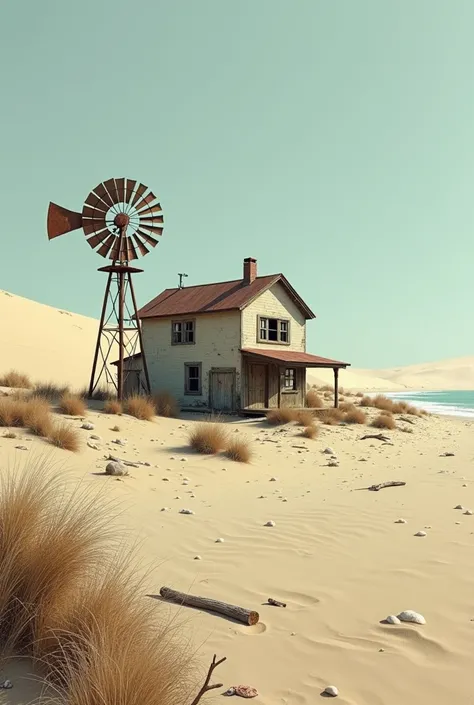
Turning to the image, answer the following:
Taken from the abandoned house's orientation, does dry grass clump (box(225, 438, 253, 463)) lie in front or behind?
in front

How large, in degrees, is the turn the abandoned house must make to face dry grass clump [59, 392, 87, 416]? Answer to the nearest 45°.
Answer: approximately 90° to its right

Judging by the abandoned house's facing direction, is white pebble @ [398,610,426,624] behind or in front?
in front

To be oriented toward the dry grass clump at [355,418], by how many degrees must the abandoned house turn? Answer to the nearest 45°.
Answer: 0° — it already faces it

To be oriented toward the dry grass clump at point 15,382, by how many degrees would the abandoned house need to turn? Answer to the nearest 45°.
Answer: approximately 135° to its right

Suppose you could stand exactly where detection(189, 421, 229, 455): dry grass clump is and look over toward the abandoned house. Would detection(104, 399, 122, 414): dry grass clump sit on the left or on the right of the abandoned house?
left

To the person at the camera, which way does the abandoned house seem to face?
facing the viewer and to the right of the viewer

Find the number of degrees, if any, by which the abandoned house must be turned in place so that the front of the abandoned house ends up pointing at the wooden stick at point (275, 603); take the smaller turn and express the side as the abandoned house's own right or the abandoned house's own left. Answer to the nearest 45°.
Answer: approximately 45° to the abandoned house's own right

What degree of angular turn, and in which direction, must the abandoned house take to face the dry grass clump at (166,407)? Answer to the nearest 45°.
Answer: approximately 90° to its right

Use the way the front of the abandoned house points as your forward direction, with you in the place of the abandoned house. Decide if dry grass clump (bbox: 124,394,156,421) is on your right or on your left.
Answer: on your right

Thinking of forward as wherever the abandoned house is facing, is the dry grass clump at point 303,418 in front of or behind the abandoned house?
in front

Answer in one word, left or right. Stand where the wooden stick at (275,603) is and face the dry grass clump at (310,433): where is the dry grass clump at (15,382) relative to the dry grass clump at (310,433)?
left
